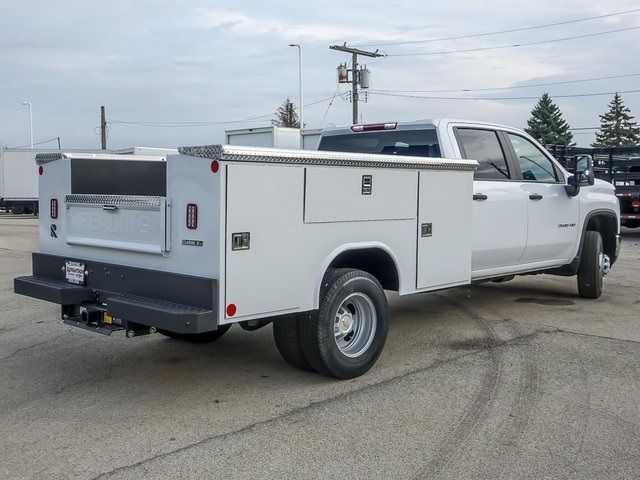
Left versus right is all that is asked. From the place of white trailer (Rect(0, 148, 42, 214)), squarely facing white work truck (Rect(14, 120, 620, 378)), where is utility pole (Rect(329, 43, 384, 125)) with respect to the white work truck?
left

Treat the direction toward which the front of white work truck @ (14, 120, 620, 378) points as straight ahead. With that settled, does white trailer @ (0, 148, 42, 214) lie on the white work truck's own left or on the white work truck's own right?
on the white work truck's own left

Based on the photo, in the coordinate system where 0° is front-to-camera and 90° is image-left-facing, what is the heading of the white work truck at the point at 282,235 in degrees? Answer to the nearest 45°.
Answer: approximately 225°

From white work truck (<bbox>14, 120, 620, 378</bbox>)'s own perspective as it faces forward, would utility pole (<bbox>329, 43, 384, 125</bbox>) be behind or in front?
in front
